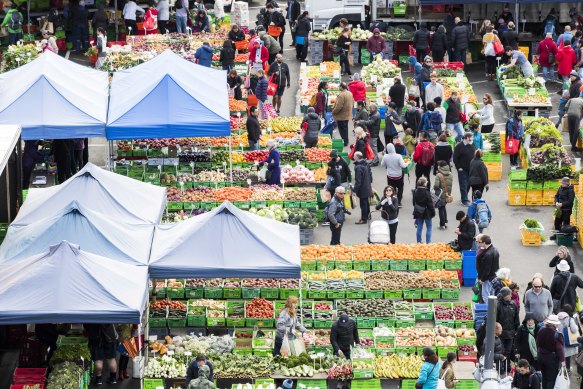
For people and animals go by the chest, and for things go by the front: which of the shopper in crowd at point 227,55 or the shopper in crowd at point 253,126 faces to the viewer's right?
the shopper in crowd at point 253,126

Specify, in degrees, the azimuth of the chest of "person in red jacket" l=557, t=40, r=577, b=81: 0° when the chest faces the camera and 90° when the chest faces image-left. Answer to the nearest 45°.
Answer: approximately 180°

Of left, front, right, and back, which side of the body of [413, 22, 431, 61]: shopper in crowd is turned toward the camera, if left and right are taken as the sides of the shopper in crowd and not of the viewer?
back

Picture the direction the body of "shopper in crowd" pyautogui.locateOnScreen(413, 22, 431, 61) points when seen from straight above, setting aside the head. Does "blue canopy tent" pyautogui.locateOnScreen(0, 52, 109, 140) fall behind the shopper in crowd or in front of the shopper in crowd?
behind
